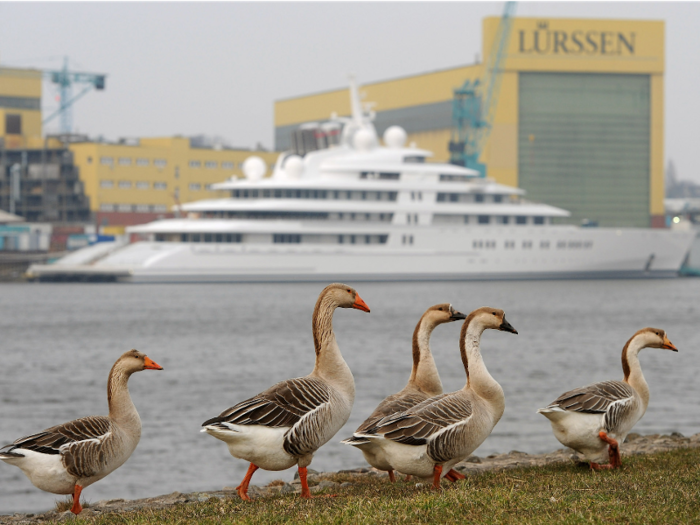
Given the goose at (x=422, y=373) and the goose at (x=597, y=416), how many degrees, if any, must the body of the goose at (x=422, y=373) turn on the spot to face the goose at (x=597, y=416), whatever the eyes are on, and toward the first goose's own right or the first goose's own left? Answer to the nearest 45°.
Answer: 0° — it already faces it

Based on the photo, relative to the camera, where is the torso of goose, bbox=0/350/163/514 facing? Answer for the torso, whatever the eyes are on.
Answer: to the viewer's right

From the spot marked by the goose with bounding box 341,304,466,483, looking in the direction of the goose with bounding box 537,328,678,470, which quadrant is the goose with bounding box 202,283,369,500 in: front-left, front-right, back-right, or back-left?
back-right

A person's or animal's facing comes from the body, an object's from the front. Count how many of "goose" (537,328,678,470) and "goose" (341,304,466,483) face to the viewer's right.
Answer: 2

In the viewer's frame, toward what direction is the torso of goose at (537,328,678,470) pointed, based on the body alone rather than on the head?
to the viewer's right

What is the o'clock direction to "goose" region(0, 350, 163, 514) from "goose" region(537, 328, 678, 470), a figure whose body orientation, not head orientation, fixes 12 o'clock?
"goose" region(0, 350, 163, 514) is roughly at 5 o'clock from "goose" region(537, 328, 678, 470).

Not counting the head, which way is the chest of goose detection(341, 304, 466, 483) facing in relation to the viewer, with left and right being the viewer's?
facing to the right of the viewer

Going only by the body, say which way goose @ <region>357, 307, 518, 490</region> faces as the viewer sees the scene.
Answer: to the viewer's right

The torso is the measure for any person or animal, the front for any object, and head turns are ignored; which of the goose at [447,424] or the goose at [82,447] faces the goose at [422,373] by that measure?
the goose at [82,447]

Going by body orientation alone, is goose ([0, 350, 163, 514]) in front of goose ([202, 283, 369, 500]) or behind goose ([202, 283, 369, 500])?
behind

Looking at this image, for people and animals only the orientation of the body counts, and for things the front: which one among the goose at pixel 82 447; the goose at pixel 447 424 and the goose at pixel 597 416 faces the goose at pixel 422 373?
the goose at pixel 82 447

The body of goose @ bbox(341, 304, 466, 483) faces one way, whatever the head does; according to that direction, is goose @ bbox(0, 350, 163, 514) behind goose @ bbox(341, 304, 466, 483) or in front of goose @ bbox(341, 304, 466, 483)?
behind

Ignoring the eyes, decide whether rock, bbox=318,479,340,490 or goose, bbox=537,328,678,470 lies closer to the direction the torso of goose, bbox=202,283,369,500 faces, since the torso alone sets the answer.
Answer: the goose

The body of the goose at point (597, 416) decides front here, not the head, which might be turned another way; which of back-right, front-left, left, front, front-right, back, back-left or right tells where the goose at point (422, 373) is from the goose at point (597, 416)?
back

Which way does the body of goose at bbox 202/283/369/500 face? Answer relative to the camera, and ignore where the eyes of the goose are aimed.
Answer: to the viewer's right
